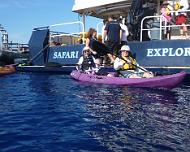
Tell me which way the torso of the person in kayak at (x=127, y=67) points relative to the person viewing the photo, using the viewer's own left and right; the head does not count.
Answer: facing the viewer and to the right of the viewer

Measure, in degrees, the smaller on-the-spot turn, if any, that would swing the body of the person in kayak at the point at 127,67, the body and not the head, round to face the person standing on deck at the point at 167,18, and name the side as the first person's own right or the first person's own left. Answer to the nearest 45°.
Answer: approximately 90° to the first person's own left

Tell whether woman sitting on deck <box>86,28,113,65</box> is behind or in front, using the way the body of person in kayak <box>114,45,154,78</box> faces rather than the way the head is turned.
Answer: behind

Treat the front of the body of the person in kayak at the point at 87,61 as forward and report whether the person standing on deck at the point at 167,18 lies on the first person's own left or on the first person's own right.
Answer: on the first person's own left

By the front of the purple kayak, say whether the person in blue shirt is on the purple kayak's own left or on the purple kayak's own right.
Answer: on the purple kayak's own left

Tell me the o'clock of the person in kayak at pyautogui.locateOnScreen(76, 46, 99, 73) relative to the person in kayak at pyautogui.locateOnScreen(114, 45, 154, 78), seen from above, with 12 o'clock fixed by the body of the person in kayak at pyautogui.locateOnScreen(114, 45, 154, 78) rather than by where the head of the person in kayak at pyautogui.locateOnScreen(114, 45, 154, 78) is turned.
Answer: the person in kayak at pyautogui.locateOnScreen(76, 46, 99, 73) is roughly at 6 o'clock from the person in kayak at pyautogui.locateOnScreen(114, 45, 154, 78).

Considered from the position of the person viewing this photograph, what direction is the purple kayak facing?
facing to the right of the viewer

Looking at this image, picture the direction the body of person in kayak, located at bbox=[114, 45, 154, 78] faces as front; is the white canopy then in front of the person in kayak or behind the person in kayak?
behind
